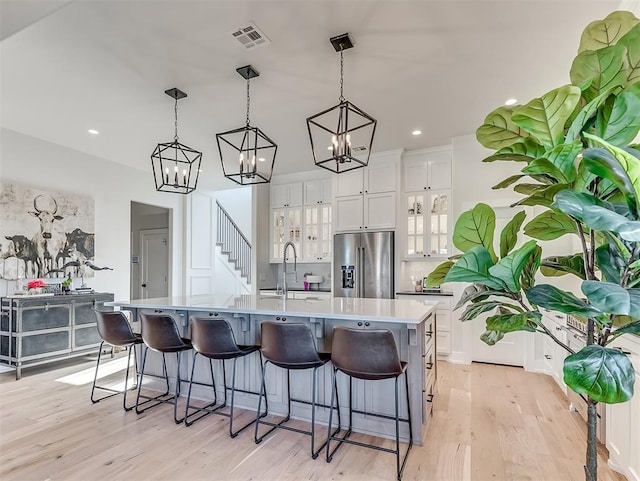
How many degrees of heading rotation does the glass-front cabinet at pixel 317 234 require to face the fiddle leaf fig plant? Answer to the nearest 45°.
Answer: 0° — it already faces it

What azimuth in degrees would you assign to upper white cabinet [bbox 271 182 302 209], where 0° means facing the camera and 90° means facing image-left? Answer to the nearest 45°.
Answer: approximately 0°

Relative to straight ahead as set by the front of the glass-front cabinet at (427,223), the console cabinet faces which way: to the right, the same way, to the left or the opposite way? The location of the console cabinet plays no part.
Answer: to the left

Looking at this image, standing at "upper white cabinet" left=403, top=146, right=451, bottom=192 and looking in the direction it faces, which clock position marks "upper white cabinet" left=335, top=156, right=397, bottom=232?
"upper white cabinet" left=335, top=156, right=397, bottom=232 is roughly at 3 o'clock from "upper white cabinet" left=403, top=146, right=451, bottom=192.

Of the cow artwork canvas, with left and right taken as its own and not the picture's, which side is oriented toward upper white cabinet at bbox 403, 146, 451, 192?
front

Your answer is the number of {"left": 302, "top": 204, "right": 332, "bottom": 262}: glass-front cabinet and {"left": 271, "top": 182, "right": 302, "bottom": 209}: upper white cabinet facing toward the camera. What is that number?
2

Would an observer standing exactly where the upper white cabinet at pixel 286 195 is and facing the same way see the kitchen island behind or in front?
in front

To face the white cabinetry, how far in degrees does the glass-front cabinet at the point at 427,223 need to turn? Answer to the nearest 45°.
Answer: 0° — it already faces it

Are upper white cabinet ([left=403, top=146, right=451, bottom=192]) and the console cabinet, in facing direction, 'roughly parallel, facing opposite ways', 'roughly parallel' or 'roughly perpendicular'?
roughly perpendicular

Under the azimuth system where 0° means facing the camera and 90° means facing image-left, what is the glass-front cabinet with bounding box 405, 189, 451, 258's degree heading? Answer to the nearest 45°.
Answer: approximately 0°

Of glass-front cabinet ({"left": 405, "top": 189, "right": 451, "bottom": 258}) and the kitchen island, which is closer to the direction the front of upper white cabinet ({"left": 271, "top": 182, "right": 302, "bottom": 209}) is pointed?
the kitchen island

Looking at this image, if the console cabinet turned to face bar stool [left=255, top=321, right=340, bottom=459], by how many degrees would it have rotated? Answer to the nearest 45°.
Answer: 0° — it already faces it

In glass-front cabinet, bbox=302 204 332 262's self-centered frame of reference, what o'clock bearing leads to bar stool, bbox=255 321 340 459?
The bar stool is roughly at 12 o'clock from the glass-front cabinet.
